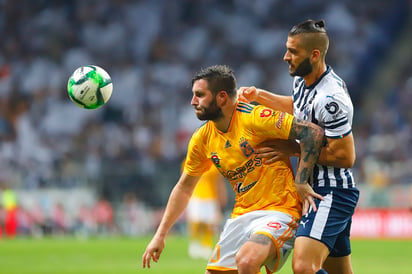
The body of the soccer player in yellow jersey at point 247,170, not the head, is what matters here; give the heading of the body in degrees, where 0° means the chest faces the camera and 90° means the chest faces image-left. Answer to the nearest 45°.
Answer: approximately 45°

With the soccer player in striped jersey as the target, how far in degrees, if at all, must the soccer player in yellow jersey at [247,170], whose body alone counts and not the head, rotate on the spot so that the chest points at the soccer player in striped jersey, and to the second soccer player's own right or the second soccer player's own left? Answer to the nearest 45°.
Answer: approximately 135° to the second soccer player's own left

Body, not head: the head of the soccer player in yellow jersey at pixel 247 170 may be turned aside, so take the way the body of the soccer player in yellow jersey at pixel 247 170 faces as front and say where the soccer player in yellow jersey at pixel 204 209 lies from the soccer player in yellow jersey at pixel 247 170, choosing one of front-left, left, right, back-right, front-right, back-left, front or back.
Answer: back-right

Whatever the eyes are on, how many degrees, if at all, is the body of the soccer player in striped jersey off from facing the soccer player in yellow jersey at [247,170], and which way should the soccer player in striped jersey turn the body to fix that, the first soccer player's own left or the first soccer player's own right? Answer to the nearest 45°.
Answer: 0° — they already face them

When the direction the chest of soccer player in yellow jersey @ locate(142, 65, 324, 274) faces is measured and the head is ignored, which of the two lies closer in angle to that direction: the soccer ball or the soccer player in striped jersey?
the soccer ball

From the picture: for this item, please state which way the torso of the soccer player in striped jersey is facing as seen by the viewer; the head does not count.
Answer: to the viewer's left

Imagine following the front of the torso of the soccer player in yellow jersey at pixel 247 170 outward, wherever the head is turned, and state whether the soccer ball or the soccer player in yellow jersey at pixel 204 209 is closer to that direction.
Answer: the soccer ball

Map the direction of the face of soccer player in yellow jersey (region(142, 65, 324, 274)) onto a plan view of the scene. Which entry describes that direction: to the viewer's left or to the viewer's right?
to the viewer's left

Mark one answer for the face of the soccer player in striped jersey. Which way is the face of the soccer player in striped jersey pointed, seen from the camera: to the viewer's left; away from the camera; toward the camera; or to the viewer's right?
to the viewer's left

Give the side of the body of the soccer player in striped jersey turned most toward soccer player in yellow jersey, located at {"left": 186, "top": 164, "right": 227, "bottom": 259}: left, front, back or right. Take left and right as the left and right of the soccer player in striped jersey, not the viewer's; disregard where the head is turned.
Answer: right
